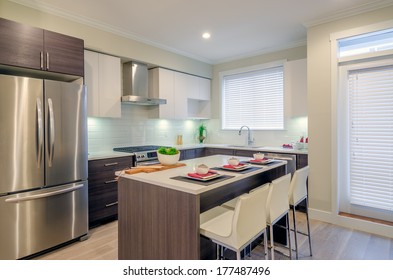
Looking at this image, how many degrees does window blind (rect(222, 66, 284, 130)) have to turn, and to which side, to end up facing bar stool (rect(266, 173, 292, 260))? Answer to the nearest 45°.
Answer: approximately 45° to its left

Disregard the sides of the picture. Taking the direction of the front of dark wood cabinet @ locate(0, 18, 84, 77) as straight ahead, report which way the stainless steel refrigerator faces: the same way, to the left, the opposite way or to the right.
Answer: the same way

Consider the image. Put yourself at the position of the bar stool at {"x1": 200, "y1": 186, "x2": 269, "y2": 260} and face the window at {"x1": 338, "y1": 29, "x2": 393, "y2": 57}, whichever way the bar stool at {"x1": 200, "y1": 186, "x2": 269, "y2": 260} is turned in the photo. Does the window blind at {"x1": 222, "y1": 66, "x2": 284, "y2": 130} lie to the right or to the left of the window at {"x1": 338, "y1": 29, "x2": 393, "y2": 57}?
left

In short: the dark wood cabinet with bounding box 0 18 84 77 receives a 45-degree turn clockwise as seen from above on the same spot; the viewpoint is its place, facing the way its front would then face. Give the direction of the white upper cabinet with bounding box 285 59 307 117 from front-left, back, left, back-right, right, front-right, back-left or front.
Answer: left

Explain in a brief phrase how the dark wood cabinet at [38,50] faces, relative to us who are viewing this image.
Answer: facing the viewer and to the right of the viewer

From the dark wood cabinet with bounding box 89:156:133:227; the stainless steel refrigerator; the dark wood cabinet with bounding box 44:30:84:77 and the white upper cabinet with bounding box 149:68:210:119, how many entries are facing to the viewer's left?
0

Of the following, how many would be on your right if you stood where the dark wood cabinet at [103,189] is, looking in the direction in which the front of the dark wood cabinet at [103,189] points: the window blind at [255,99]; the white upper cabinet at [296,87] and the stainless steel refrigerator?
1

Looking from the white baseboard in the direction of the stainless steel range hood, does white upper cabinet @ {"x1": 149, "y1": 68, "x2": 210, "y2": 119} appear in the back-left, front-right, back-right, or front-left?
front-right

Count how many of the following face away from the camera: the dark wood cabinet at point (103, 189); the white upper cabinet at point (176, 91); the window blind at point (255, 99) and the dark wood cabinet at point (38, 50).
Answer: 0

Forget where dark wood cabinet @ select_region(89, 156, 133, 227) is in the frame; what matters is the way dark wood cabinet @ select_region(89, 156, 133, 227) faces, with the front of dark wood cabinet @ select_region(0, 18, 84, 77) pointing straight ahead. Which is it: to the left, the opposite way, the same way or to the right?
the same way

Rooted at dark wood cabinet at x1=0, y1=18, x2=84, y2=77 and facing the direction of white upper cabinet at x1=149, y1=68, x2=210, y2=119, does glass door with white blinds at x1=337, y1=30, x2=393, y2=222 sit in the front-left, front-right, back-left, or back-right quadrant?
front-right

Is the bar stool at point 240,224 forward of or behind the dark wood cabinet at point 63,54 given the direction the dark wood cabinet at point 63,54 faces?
forward

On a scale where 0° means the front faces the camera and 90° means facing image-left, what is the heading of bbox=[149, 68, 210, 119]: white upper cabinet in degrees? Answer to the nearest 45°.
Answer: approximately 315°

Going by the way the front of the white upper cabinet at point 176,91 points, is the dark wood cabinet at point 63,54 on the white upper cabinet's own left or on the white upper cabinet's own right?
on the white upper cabinet's own right
